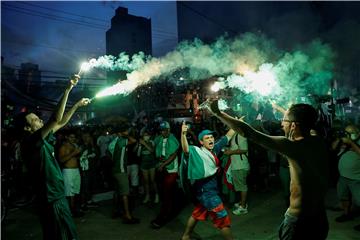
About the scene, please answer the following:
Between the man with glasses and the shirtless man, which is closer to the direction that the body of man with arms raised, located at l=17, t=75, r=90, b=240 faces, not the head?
the man with glasses

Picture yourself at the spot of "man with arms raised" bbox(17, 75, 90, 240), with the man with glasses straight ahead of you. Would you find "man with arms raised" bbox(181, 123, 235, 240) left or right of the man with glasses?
left

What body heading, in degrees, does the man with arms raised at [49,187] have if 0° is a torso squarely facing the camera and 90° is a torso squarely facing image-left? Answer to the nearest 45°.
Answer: approximately 270°

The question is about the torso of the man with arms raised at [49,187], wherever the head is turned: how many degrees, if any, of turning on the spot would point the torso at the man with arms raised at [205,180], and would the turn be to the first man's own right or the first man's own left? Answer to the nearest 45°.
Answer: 0° — they already face them

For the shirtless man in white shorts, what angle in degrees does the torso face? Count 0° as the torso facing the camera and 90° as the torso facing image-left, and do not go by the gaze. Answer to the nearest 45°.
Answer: approximately 315°

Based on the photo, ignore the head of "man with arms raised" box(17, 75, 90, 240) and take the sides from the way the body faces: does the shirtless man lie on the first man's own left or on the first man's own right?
on the first man's own left
